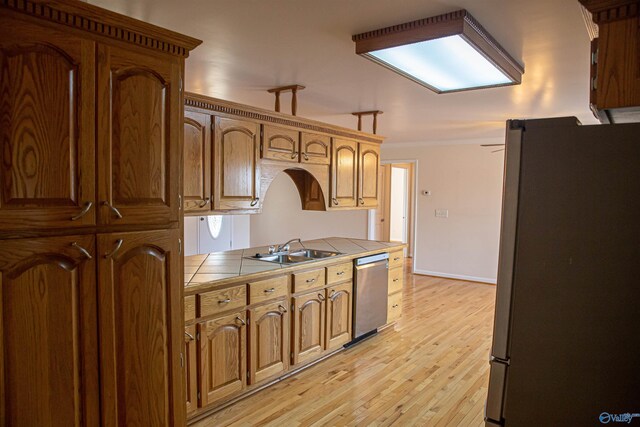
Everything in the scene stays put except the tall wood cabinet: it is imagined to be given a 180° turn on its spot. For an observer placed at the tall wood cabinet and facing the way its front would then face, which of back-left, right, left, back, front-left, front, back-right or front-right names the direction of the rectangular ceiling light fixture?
back-right

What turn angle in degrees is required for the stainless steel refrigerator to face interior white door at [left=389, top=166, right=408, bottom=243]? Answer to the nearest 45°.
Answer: approximately 45° to its right

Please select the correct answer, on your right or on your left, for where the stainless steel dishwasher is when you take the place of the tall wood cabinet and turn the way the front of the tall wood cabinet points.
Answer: on your left

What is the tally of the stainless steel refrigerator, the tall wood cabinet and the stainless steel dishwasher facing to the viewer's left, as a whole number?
1

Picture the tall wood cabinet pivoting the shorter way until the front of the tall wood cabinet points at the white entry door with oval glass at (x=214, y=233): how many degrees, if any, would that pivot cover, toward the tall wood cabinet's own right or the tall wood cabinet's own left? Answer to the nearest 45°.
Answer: approximately 135° to the tall wood cabinet's own left

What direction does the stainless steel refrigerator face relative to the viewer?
to the viewer's left

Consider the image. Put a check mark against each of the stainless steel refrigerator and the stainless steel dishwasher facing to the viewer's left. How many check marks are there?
1

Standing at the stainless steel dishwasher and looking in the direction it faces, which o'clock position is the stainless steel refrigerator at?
The stainless steel refrigerator is roughly at 1 o'clock from the stainless steel dishwasher.

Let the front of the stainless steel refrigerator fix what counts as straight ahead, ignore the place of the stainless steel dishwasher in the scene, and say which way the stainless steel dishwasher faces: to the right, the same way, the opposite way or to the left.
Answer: the opposite way

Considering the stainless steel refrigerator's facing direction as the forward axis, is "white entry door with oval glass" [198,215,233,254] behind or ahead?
ahead

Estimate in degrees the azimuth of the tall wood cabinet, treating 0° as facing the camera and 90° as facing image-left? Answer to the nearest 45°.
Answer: approximately 315°

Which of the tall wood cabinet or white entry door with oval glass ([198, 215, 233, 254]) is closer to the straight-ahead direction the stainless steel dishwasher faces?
the tall wood cabinet
